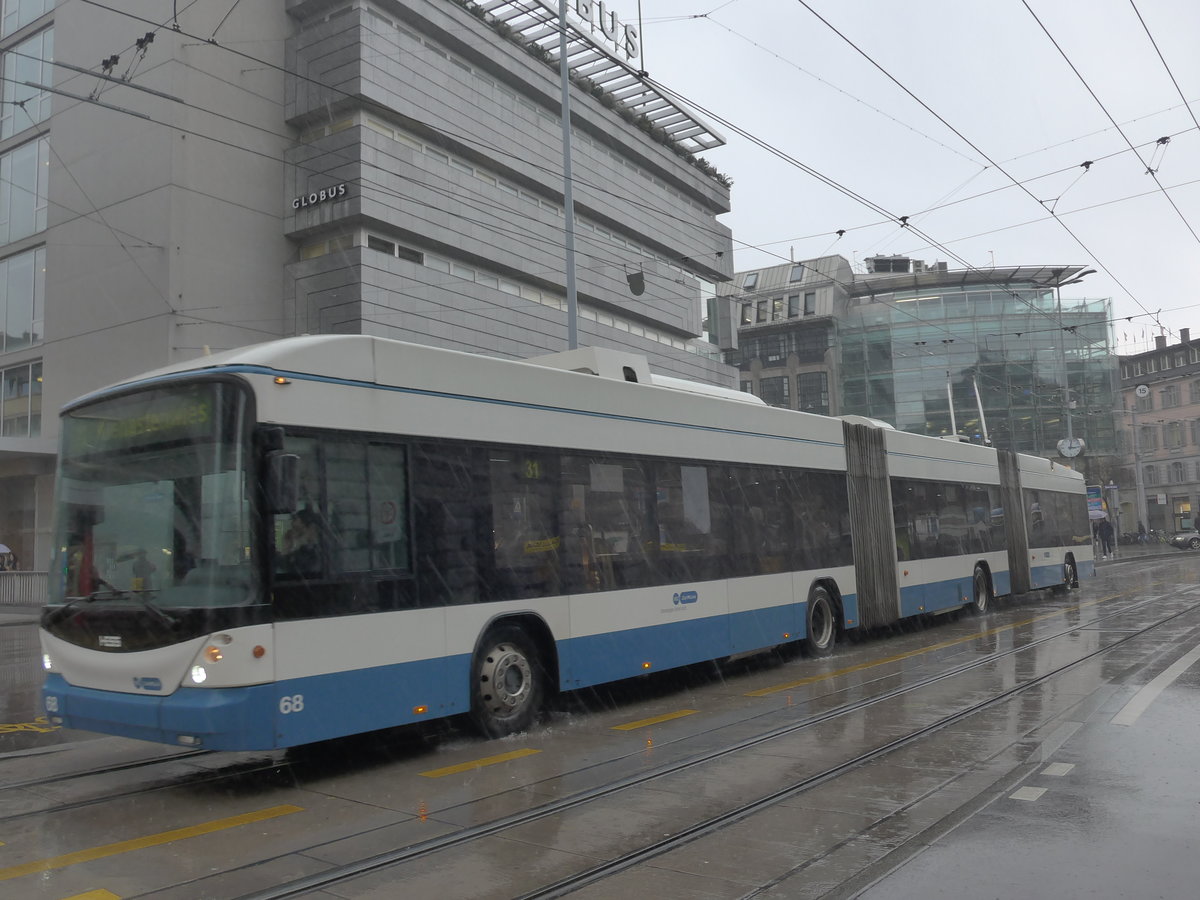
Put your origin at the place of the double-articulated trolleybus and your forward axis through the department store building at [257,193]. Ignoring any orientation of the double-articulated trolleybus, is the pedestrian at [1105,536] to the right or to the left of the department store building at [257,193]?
right

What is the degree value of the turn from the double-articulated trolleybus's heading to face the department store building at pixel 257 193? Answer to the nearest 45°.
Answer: approximately 135° to its right

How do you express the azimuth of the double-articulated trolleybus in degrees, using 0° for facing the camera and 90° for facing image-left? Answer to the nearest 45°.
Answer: approximately 45°

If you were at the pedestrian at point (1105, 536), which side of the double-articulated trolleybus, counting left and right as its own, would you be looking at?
back
